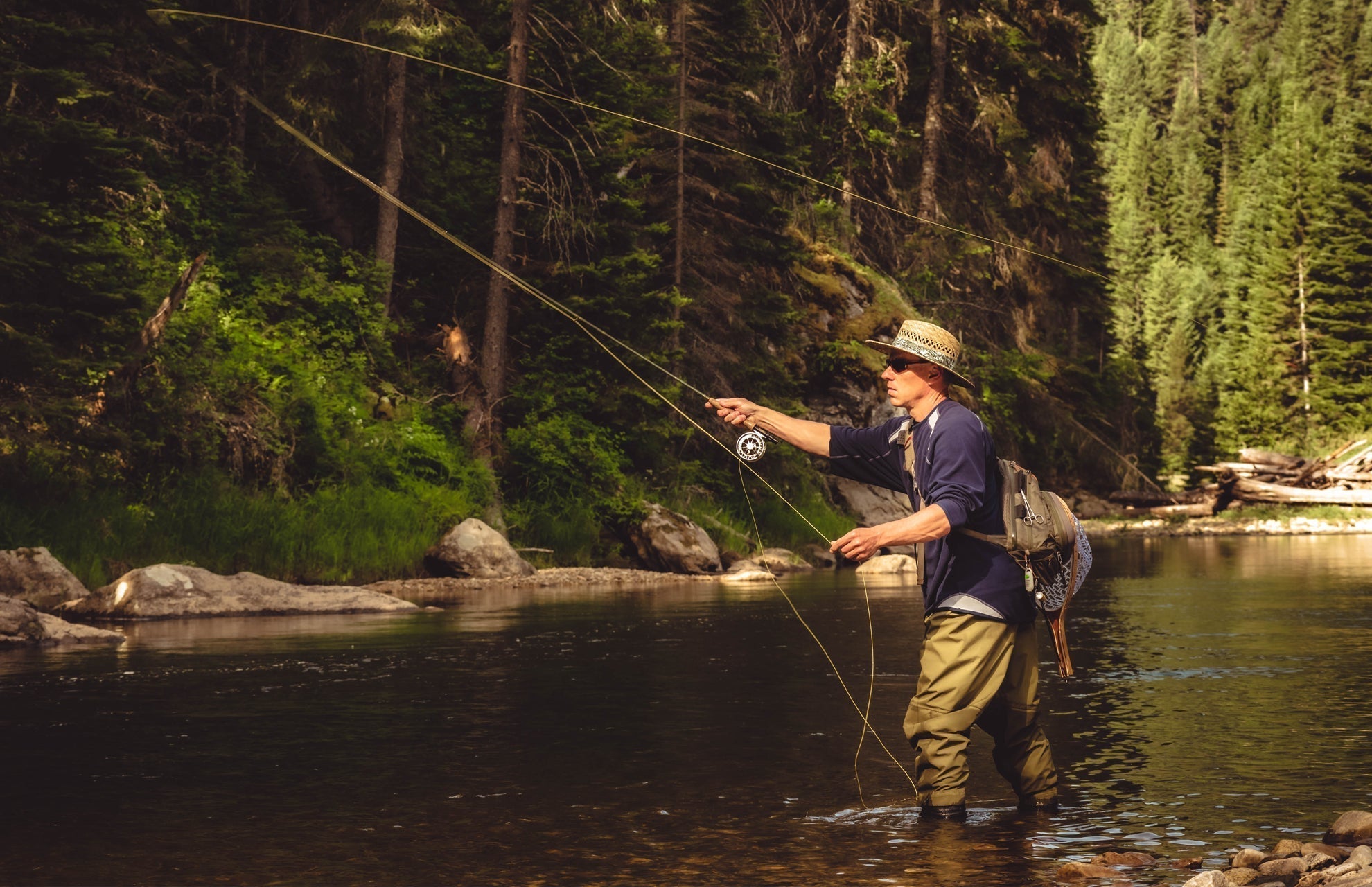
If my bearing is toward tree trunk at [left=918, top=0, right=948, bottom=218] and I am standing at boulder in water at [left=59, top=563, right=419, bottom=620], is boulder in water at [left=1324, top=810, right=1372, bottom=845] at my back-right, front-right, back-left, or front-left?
back-right

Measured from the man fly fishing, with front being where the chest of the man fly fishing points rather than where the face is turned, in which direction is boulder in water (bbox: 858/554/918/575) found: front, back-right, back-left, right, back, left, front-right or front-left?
right

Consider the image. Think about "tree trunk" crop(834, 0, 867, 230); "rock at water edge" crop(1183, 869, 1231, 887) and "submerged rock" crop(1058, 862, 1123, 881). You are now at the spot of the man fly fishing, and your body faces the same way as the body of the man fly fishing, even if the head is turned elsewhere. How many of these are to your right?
1

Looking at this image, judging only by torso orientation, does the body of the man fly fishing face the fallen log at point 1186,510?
no

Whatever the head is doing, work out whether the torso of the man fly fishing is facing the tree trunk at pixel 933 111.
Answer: no

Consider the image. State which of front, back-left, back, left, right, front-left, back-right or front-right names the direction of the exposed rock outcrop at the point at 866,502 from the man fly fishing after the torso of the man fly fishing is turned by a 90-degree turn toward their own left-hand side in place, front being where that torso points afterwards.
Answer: back

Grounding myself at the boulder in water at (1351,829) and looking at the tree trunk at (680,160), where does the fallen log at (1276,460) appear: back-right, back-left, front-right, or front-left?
front-right

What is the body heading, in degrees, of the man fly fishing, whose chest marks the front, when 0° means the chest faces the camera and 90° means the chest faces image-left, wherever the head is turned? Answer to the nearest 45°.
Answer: approximately 90°

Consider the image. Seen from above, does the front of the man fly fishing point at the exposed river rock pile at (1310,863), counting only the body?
no

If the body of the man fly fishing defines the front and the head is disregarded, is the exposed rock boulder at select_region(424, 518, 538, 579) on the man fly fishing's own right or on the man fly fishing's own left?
on the man fly fishing's own right

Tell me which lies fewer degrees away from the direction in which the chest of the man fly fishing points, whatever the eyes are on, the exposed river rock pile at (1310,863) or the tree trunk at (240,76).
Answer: the tree trunk

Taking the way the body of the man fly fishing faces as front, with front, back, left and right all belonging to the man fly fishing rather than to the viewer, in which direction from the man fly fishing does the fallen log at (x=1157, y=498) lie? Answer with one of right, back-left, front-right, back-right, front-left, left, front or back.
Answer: right

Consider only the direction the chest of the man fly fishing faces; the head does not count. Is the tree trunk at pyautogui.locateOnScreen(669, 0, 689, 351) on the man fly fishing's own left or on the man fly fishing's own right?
on the man fly fishing's own right

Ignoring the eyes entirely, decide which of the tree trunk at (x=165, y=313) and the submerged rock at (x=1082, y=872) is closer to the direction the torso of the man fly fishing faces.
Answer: the tree trunk
